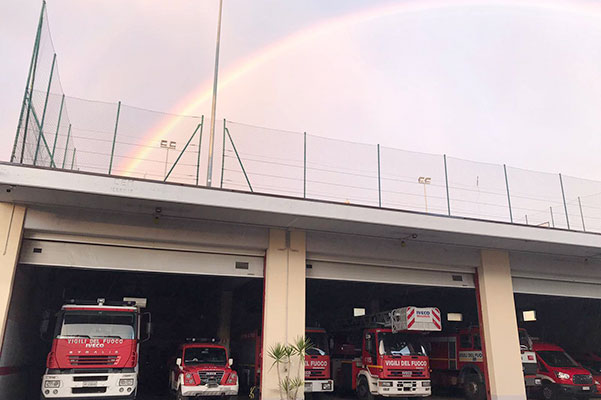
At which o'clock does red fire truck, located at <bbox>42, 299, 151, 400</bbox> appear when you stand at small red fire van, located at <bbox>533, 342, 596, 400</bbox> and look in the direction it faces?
The red fire truck is roughly at 3 o'clock from the small red fire van.

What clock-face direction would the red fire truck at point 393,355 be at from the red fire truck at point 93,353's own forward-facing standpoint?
the red fire truck at point 393,355 is roughly at 9 o'clock from the red fire truck at point 93,353.

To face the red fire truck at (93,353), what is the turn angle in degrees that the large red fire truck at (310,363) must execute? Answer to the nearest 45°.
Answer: approximately 90° to its right

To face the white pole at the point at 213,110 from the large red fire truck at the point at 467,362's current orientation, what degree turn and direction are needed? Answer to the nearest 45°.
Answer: approximately 90° to its right

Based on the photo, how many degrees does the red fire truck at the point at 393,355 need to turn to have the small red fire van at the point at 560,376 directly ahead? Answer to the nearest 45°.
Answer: approximately 90° to its left

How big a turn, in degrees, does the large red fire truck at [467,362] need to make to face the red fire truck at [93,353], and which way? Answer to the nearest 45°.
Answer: approximately 90° to its right
